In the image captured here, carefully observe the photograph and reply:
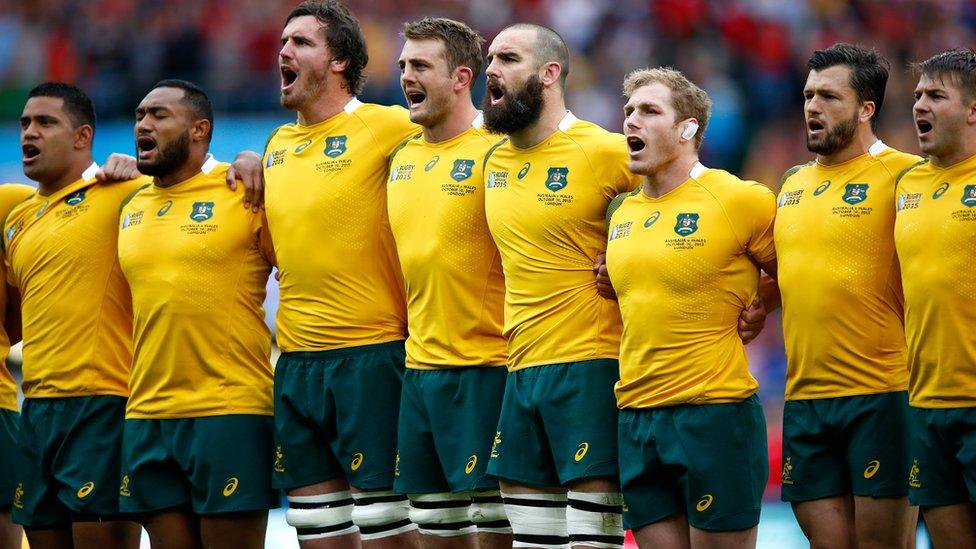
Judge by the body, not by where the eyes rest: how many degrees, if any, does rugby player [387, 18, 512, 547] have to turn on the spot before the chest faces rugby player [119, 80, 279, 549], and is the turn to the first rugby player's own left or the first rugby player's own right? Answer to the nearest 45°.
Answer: approximately 45° to the first rugby player's own right

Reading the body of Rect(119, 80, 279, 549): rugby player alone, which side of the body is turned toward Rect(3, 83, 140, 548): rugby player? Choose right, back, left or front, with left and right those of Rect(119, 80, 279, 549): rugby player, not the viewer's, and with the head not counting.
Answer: right

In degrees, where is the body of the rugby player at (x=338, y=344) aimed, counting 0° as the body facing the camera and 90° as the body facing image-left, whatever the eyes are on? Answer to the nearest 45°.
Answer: approximately 45°

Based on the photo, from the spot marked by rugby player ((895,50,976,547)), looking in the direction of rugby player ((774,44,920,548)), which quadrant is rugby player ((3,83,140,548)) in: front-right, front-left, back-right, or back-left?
front-left

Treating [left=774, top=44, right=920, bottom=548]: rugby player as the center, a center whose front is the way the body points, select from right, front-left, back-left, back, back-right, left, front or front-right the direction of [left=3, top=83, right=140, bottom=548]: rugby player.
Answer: front-right

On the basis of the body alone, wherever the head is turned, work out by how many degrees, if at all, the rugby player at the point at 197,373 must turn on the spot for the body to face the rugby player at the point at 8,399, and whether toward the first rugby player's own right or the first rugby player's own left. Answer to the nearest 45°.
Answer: approximately 90° to the first rugby player's own right

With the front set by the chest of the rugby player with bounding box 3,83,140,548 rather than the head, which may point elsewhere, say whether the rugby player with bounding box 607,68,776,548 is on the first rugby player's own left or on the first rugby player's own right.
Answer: on the first rugby player's own left

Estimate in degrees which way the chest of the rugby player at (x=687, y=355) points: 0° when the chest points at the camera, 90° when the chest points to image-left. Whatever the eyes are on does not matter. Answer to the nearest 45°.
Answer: approximately 45°

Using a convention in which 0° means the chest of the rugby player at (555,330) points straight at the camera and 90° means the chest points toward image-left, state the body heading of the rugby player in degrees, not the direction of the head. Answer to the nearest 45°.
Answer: approximately 45°

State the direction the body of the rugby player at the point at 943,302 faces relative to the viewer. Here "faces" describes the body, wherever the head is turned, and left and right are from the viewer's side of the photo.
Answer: facing the viewer and to the left of the viewer

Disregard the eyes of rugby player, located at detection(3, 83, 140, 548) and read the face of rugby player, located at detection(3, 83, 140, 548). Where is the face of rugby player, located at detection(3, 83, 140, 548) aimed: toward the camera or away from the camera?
toward the camera

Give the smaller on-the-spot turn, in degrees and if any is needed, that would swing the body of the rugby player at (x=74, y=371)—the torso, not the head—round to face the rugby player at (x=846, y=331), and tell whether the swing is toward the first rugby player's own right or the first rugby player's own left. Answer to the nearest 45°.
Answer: approximately 90° to the first rugby player's own left

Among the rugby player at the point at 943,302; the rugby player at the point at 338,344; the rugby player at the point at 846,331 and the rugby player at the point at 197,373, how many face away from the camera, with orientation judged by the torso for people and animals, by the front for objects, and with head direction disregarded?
0

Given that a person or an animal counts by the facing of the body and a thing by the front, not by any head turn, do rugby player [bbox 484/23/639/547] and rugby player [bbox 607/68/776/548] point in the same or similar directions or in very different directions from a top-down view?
same or similar directions

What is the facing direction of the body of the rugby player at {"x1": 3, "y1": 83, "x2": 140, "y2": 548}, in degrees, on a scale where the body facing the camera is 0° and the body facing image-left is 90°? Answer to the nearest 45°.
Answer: approximately 45°

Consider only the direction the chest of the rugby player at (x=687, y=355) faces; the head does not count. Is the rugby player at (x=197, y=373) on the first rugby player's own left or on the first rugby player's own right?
on the first rugby player's own right

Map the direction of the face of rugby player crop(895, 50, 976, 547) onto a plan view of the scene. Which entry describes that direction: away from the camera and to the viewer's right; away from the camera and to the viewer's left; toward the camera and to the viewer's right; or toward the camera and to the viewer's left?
toward the camera and to the viewer's left

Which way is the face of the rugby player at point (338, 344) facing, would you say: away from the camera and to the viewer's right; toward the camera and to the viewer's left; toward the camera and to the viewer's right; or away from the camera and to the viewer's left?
toward the camera and to the viewer's left
